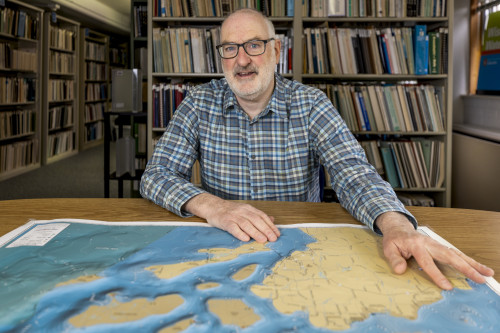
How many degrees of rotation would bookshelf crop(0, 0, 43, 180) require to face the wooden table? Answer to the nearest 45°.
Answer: approximately 45° to its right

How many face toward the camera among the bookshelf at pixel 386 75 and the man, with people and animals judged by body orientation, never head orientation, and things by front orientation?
2

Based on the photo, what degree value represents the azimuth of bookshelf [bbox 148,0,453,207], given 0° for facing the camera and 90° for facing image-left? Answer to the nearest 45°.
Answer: approximately 0°

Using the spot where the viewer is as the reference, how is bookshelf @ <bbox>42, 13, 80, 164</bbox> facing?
facing the viewer and to the right of the viewer

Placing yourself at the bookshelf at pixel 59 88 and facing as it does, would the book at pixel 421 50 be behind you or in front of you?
in front

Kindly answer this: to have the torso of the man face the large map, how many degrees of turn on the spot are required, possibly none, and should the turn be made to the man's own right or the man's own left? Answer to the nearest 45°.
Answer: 0° — they already face it
